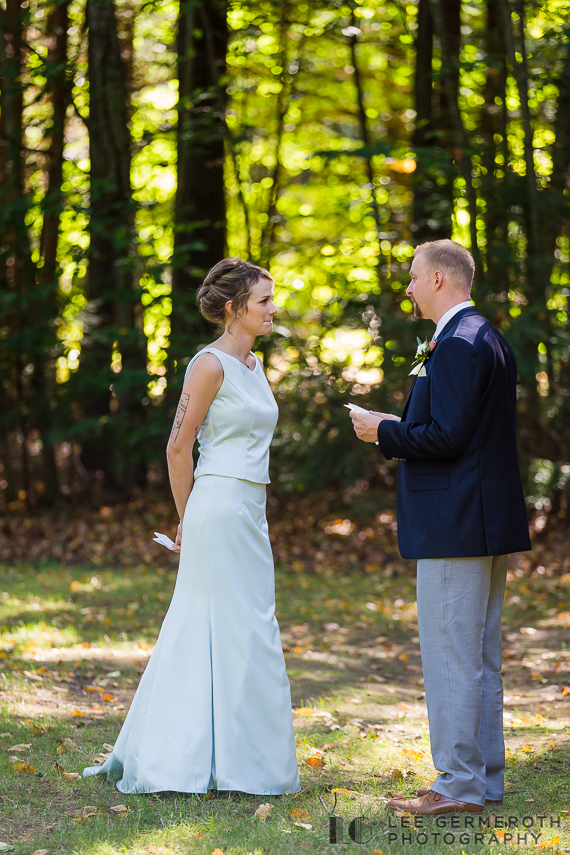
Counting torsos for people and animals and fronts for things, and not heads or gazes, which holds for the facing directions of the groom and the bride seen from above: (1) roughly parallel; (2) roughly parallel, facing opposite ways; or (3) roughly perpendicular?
roughly parallel, facing opposite ways

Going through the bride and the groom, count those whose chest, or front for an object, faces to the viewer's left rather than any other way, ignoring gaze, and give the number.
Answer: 1

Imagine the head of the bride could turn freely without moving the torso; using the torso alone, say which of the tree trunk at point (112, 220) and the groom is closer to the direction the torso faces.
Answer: the groom

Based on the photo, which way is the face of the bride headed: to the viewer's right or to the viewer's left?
to the viewer's right

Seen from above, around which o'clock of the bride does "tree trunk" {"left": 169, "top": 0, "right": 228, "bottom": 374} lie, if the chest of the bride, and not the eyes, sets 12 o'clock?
The tree trunk is roughly at 9 o'clock from the bride.

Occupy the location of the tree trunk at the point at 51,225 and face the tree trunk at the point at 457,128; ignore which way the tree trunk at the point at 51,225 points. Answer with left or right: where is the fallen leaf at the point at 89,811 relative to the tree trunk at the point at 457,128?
right

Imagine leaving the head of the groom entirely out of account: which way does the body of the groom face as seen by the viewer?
to the viewer's left

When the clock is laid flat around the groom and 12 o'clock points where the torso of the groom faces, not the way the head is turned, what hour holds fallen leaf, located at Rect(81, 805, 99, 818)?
The fallen leaf is roughly at 12 o'clock from the groom.

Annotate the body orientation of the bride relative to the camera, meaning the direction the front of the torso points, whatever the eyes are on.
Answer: to the viewer's right
